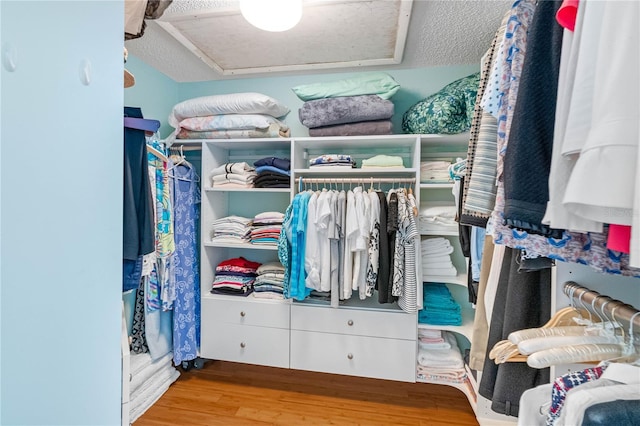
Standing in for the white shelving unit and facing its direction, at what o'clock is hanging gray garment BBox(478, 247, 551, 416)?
The hanging gray garment is roughly at 11 o'clock from the white shelving unit.

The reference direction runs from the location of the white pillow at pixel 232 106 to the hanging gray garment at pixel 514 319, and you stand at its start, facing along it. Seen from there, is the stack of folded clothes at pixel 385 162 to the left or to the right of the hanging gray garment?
left

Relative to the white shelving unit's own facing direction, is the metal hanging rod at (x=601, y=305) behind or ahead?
ahead

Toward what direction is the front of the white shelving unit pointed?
toward the camera

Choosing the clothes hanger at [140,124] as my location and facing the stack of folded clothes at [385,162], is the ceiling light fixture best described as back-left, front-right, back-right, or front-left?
front-right
